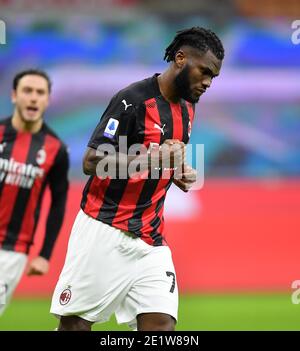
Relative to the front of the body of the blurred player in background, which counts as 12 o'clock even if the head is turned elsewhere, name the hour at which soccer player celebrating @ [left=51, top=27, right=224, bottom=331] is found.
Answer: The soccer player celebrating is roughly at 11 o'clock from the blurred player in background.

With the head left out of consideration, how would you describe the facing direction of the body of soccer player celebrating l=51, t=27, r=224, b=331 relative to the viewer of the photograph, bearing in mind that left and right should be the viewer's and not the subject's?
facing the viewer and to the right of the viewer

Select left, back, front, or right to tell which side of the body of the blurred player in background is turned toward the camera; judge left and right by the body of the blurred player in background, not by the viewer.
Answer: front

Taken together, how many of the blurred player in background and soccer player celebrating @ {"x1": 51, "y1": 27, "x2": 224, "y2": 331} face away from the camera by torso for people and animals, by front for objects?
0

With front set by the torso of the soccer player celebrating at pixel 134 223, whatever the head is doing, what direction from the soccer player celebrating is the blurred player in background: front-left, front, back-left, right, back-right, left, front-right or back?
back

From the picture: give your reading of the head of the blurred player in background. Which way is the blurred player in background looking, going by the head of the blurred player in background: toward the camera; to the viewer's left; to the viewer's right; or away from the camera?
toward the camera
